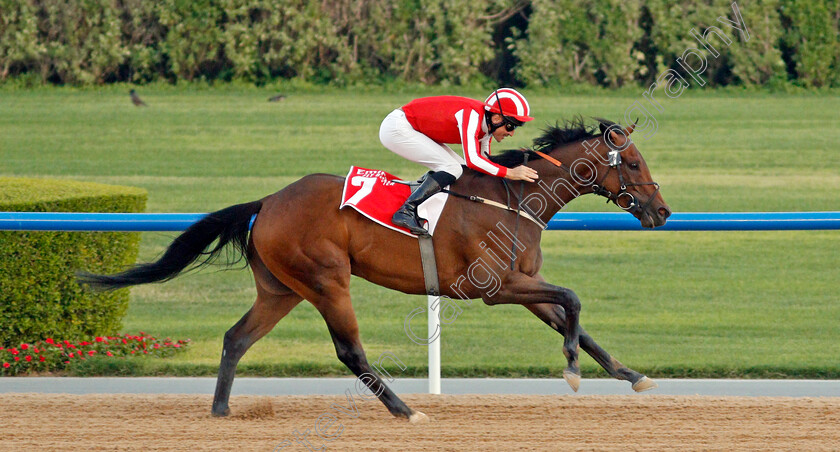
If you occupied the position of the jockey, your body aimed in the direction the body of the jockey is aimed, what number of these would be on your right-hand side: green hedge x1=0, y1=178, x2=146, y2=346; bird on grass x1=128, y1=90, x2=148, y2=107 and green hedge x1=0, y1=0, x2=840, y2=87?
0

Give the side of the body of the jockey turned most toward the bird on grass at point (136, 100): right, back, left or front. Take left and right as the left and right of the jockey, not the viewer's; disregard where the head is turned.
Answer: left

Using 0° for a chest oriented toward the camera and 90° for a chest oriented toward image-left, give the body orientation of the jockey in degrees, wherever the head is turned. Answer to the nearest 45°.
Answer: approximately 270°

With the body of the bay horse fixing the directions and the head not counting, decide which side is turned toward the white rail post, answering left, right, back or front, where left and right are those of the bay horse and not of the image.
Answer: left

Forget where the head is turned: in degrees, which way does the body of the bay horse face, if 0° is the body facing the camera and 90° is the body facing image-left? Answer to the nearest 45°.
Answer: approximately 270°

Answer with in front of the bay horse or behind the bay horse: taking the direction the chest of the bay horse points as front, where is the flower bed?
behind

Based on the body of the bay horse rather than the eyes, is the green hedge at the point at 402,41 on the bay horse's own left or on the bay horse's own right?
on the bay horse's own left

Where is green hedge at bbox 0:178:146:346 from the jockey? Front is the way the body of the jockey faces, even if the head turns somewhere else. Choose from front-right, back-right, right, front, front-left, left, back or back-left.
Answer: back-left

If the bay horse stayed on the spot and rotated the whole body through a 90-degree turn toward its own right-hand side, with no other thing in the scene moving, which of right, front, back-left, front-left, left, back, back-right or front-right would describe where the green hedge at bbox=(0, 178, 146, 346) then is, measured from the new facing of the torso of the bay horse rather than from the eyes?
back-right

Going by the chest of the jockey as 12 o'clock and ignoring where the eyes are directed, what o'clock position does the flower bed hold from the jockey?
The flower bed is roughly at 7 o'clock from the jockey.

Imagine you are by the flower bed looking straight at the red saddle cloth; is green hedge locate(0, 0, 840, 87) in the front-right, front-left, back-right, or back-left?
back-left

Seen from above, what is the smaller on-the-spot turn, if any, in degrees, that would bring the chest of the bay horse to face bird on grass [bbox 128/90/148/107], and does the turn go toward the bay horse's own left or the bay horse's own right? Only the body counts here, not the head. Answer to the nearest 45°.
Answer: approximately 90° to the bay horse's own left
